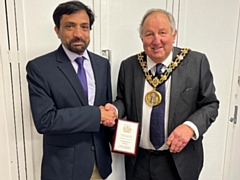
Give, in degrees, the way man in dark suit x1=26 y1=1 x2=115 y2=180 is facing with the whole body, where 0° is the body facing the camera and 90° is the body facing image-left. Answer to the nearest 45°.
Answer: approximately 315°

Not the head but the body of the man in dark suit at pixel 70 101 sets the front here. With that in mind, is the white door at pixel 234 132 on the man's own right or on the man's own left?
on the man's own left
